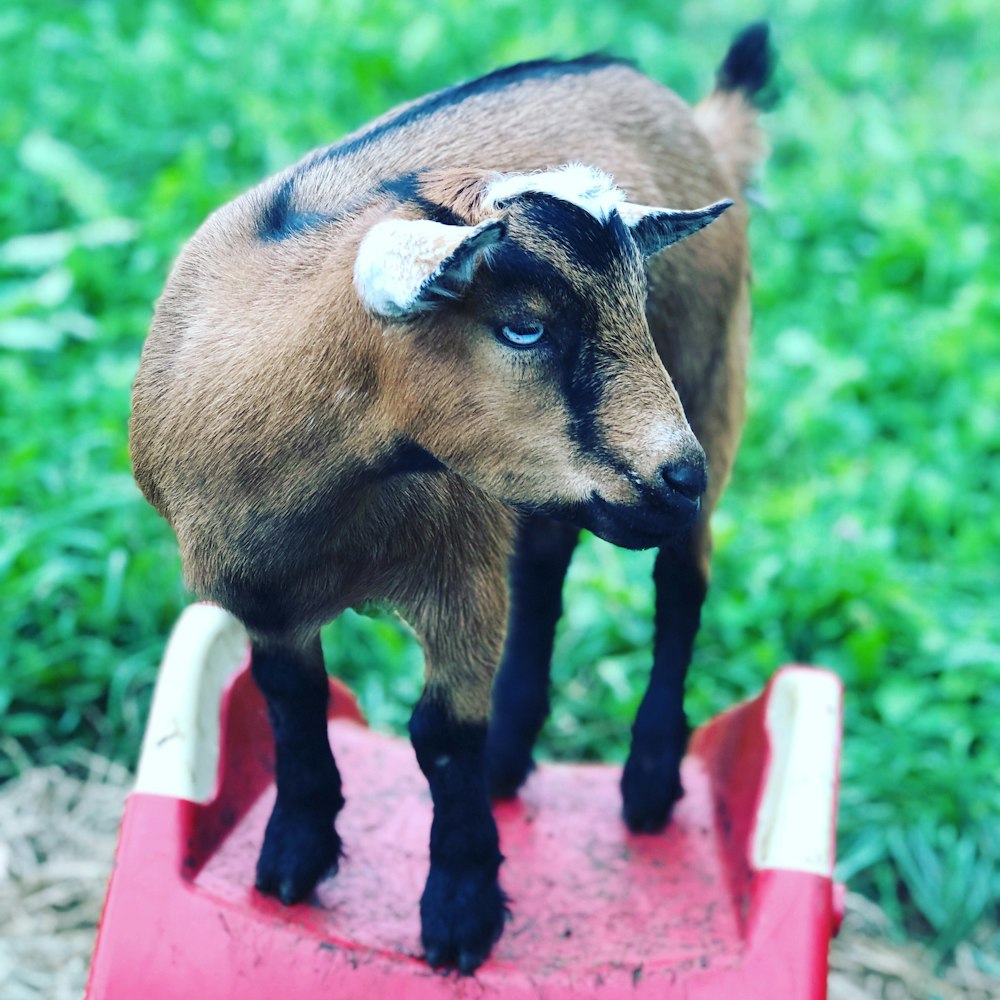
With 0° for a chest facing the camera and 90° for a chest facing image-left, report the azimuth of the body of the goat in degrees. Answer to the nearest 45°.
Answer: approximately 45°
